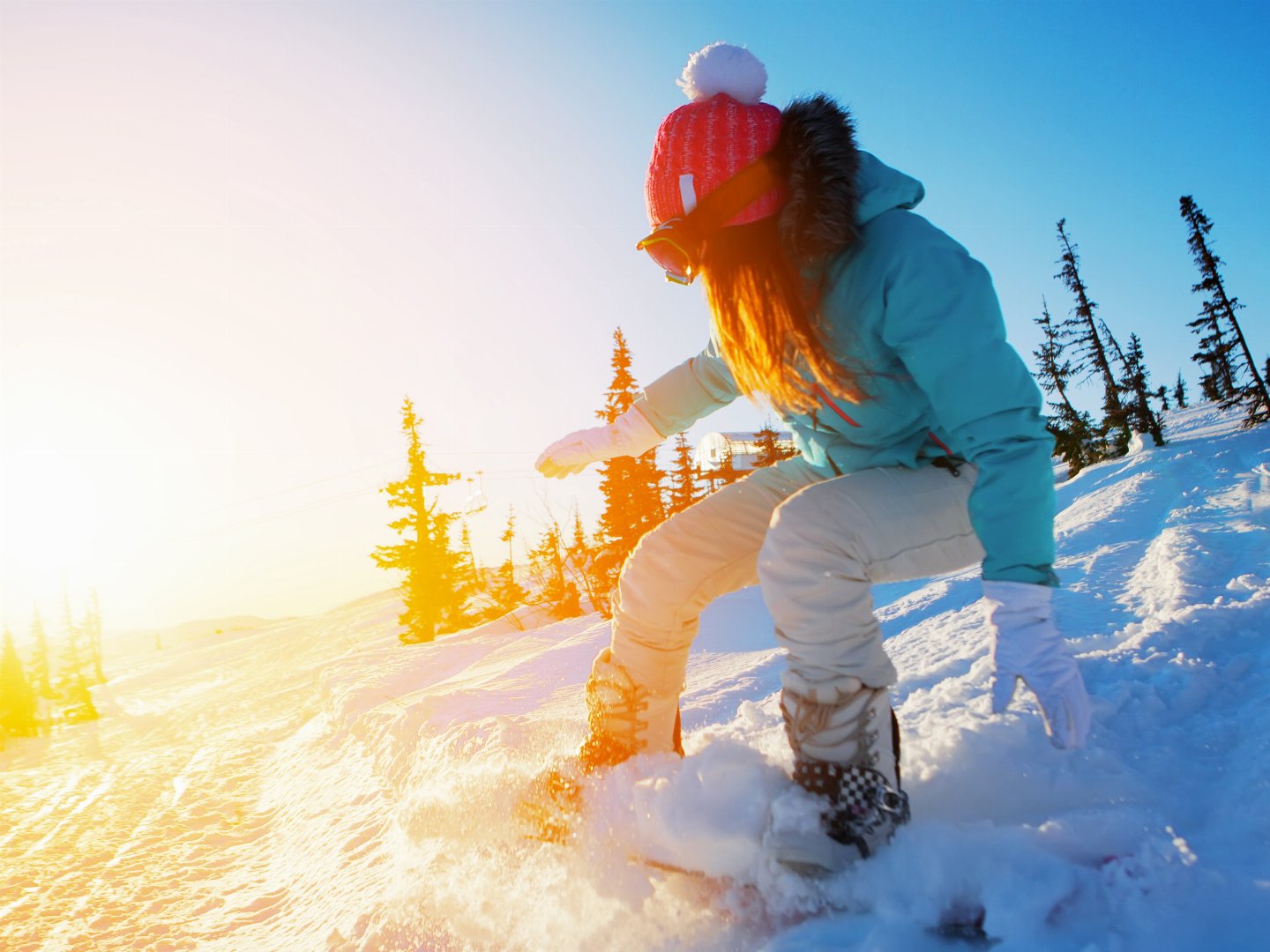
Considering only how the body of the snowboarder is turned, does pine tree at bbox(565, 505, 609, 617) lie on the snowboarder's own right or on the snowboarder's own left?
on the snowboarder's own right

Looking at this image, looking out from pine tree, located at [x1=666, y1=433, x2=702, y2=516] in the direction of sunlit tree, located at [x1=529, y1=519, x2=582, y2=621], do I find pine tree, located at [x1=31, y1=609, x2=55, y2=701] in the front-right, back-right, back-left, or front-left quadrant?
front-right

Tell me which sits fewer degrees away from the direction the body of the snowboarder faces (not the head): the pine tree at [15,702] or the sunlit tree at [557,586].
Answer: the pine tree

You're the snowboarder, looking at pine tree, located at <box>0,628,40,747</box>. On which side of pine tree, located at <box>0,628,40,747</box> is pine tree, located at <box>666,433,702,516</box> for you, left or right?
right

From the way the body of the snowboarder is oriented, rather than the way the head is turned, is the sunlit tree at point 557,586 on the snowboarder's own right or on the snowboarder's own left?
on the snowboarder's own right
